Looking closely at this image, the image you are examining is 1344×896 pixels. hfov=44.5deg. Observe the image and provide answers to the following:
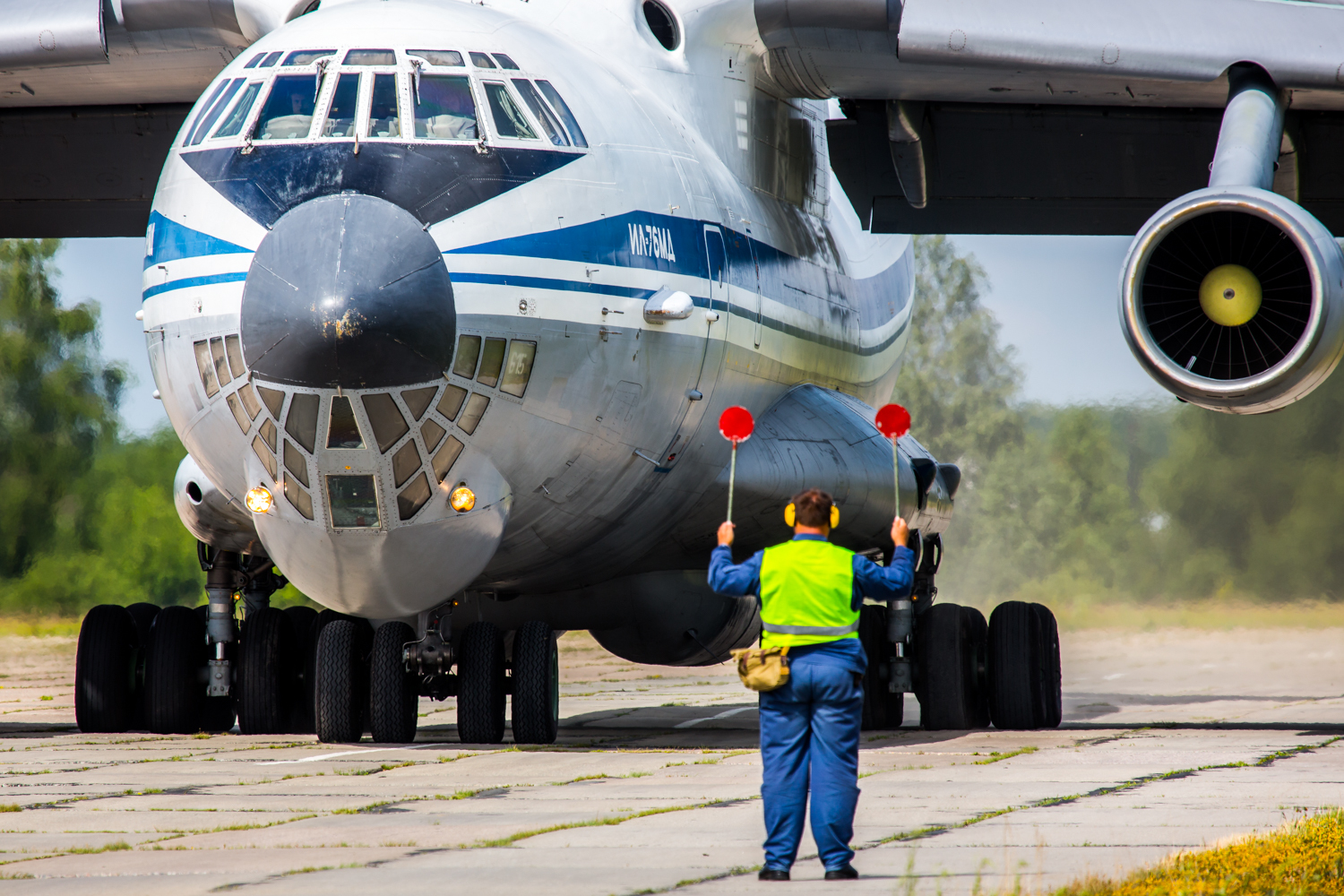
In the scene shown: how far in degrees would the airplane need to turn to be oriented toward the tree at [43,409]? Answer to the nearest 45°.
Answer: approximately 135° to its right

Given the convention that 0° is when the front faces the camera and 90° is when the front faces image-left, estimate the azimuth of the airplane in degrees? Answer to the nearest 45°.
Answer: approximately 0°

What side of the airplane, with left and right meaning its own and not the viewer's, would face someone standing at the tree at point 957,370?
back
